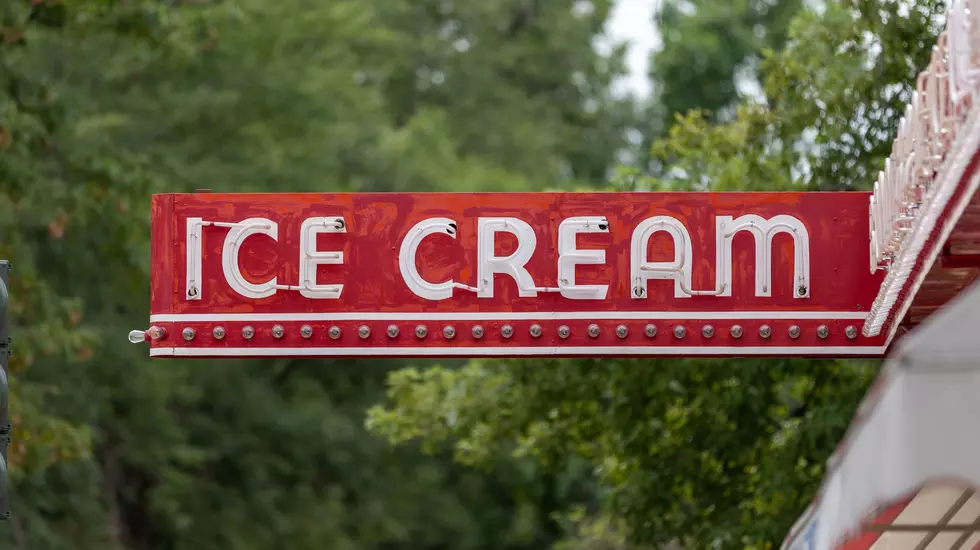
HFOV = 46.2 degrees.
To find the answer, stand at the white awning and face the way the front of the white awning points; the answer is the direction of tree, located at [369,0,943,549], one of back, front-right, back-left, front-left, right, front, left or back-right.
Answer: right

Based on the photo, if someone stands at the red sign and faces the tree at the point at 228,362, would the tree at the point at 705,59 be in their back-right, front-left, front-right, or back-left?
front-right

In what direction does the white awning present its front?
to the viewer's left

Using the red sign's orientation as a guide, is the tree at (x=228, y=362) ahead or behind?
behind

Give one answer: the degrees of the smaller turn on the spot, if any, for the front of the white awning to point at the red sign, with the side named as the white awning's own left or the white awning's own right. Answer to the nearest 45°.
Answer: approximately 45° to the white awning's own right

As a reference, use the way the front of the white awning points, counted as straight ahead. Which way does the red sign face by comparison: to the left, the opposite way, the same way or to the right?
to the left

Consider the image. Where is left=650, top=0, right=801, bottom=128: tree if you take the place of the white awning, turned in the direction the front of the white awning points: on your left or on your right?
on your right

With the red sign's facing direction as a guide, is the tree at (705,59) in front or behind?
behind

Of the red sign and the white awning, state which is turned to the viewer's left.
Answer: the white awning

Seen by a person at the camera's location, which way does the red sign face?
facing the viewer

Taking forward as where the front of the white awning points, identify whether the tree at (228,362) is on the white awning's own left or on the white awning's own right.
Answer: on the white awning's own right

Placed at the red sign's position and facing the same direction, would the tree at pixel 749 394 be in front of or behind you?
behind
